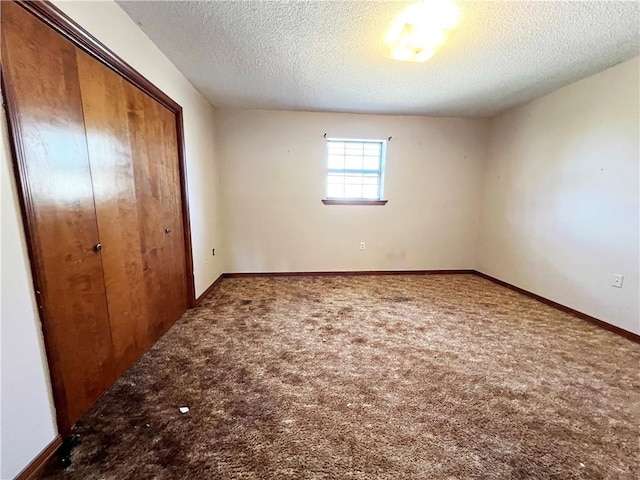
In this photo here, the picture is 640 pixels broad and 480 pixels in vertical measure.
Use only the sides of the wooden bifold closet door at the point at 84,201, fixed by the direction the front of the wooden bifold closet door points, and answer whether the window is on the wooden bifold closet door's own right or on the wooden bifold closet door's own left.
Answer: on the wooden bifold closet door's own left

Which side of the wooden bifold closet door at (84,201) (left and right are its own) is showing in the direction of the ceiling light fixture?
front

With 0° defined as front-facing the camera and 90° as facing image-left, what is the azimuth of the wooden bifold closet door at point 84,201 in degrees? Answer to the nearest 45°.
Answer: approximately 315°

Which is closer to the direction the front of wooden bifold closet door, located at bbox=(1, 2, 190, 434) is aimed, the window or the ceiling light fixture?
the ceiling light fixture
